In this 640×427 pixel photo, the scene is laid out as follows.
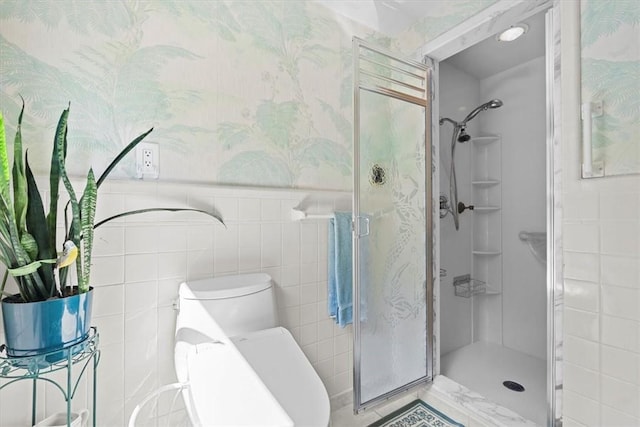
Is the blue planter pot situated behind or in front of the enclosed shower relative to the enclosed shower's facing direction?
in front

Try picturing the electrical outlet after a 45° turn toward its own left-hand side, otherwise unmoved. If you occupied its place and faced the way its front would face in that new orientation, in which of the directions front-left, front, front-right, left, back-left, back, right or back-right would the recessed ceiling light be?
front-left

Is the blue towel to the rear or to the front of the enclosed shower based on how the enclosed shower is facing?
to the front

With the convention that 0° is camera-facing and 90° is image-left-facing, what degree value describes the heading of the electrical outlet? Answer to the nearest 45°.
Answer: approximately 0°

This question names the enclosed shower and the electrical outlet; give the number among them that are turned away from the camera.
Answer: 0

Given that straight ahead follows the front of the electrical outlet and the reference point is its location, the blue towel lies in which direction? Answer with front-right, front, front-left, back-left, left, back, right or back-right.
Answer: left

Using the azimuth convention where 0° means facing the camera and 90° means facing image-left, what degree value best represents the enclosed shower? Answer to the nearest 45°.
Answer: approximately 45°

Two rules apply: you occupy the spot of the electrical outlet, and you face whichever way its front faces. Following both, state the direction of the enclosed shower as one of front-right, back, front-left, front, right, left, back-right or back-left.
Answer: left
